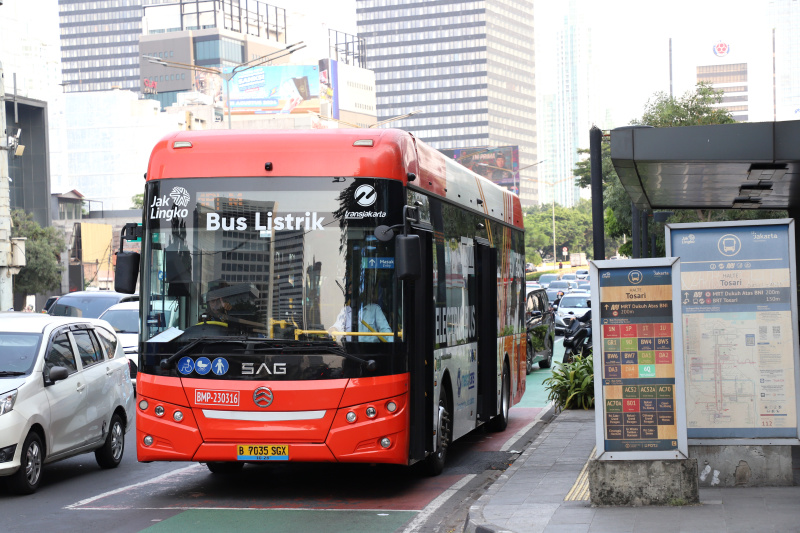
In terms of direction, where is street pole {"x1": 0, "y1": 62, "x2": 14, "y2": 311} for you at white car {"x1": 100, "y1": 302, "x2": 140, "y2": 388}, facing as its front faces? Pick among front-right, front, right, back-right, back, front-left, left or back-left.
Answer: back

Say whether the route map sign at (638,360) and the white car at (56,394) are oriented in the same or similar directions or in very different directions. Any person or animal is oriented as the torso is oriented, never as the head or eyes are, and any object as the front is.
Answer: same or similar directions

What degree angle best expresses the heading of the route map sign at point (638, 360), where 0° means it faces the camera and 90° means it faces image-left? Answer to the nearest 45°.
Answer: approximately 0°

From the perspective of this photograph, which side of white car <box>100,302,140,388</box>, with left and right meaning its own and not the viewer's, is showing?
front

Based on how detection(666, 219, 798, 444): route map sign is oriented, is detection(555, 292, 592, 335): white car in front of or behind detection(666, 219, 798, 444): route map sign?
behind

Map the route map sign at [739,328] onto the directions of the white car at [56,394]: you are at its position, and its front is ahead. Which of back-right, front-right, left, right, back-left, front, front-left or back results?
left

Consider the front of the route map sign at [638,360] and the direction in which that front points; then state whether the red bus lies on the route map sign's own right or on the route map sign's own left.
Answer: on the route map sign's own right

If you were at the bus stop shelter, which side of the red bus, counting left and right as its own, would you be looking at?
left

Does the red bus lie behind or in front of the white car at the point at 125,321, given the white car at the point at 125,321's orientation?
in front

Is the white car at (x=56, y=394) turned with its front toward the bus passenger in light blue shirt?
no

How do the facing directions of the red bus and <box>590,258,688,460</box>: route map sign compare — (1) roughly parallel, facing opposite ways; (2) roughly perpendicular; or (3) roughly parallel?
roughly parallel

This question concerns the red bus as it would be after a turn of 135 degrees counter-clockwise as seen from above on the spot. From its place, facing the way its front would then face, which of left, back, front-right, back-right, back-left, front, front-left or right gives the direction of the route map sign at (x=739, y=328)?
front-right

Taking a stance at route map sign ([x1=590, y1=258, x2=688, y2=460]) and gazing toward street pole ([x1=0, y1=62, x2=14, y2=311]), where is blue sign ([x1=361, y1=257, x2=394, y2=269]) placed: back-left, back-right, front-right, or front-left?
front-left

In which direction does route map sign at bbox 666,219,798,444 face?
toward the camera

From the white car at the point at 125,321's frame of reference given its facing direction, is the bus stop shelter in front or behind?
in front

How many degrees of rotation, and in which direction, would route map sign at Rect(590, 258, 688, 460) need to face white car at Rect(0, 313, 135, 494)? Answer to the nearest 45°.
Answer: approximately 90° to its right

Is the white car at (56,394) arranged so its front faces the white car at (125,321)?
no

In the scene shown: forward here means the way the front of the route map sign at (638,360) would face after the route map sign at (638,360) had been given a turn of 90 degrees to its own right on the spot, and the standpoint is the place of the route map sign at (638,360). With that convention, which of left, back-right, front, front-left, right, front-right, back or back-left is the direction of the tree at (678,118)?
right

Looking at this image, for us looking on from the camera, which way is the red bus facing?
facing the viewer

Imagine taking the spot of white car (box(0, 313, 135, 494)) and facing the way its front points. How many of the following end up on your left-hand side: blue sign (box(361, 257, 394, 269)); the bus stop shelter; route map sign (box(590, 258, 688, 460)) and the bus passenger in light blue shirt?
4
